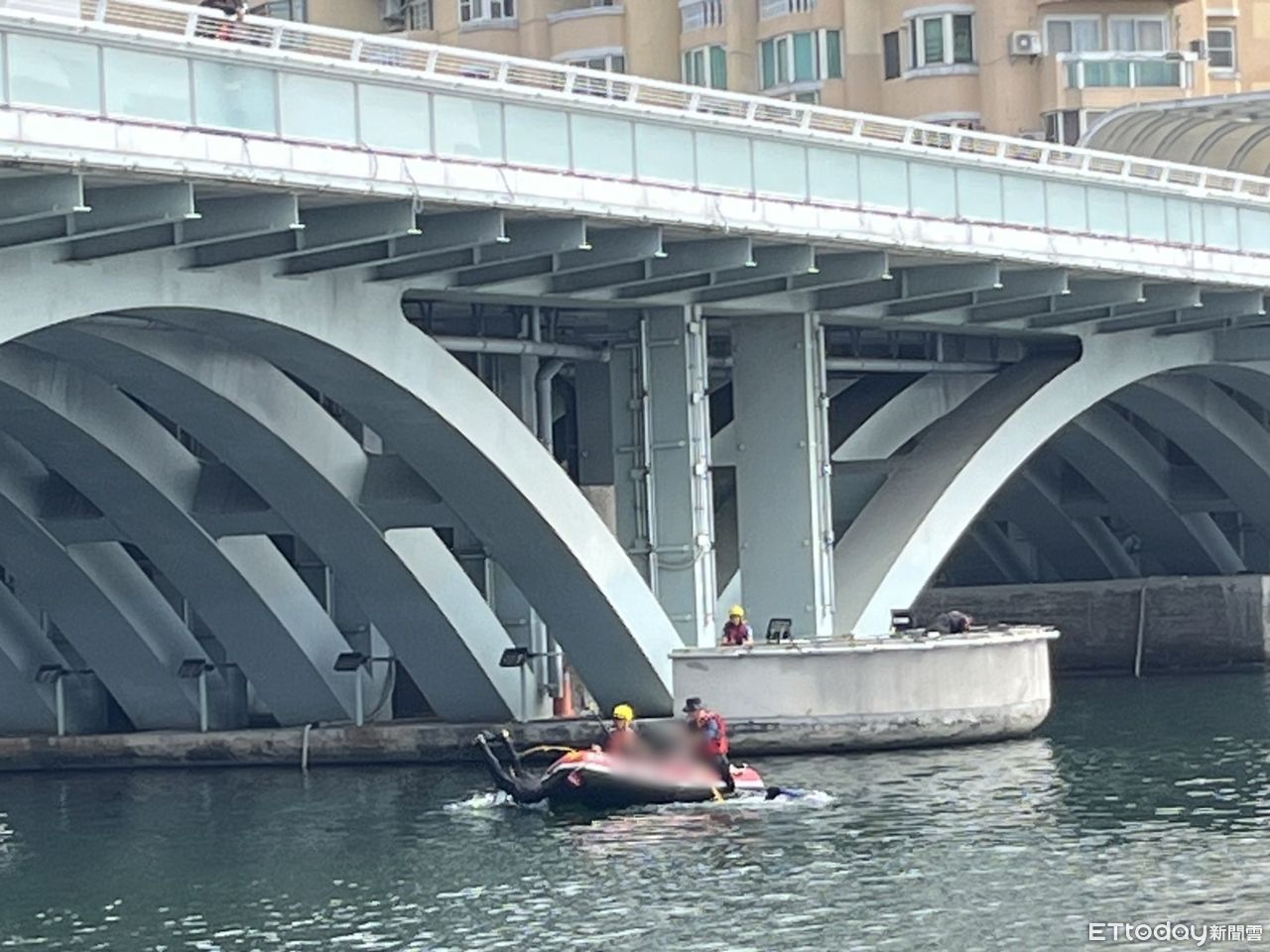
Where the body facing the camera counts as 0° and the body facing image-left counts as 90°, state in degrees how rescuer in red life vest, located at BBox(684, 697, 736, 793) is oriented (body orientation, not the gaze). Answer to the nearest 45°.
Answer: approximately 90°
